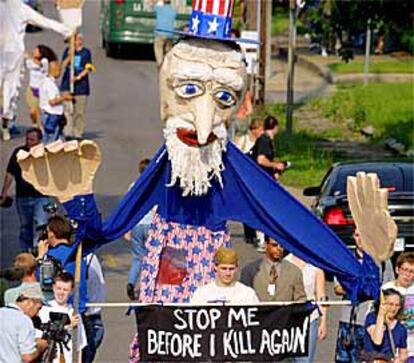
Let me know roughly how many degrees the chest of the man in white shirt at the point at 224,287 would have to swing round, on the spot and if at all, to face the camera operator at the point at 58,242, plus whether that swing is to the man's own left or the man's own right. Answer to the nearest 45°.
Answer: approximately 135° to the man's own right

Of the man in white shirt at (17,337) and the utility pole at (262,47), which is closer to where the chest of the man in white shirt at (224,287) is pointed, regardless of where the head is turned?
the man in white shirt

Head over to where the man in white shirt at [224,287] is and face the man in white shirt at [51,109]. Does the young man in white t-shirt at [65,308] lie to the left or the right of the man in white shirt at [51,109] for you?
left
